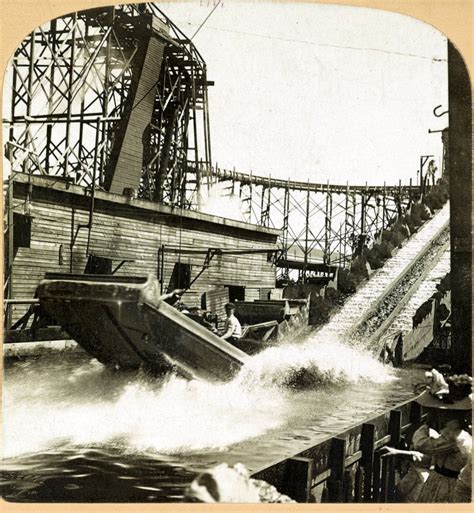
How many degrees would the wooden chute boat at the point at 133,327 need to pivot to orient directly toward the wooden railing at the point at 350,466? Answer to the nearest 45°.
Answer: approximately 90° to its left

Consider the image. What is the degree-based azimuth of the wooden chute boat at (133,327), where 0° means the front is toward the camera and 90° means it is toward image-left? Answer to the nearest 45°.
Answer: approximately 45°

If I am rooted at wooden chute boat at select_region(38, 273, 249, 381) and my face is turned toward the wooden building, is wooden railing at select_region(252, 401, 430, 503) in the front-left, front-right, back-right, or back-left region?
back-right

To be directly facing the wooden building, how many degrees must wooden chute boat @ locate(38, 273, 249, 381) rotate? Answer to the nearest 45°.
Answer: approximately 135° to its right
